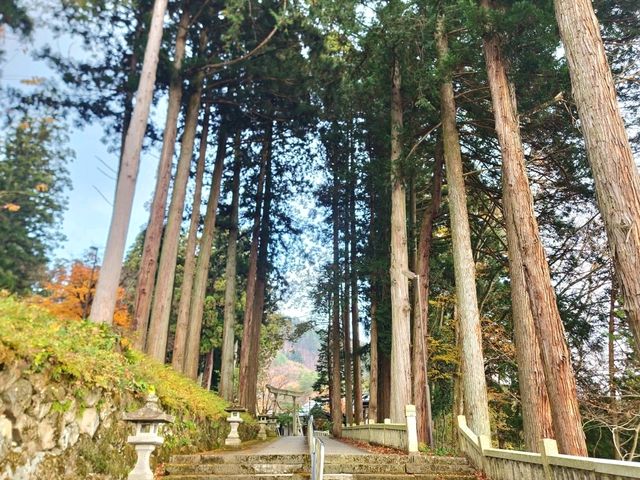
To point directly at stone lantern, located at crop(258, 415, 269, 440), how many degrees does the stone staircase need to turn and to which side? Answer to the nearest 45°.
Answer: approximately 180°

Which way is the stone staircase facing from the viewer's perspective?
toward the camera

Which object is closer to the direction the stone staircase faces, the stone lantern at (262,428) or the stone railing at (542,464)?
the stone railing

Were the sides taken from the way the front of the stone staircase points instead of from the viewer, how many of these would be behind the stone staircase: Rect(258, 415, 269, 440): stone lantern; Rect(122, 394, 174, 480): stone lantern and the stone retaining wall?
1

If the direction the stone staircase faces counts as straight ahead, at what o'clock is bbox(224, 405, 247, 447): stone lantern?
The stone lantern is roughly at 5 o'clock from the stone staircase.

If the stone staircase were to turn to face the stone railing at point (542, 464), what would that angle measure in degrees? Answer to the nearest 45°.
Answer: approximately 45° to its left

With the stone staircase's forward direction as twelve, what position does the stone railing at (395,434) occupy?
The stone railing is roughly at 7 o'clock from the stone staircase.

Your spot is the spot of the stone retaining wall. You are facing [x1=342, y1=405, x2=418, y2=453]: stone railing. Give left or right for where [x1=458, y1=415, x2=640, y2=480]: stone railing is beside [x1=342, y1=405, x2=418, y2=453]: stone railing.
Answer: right

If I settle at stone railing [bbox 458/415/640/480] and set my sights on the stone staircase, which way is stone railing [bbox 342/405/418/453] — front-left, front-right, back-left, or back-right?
front-right

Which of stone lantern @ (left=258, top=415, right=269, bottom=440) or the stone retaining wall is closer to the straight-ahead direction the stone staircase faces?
the stone retaining wall
